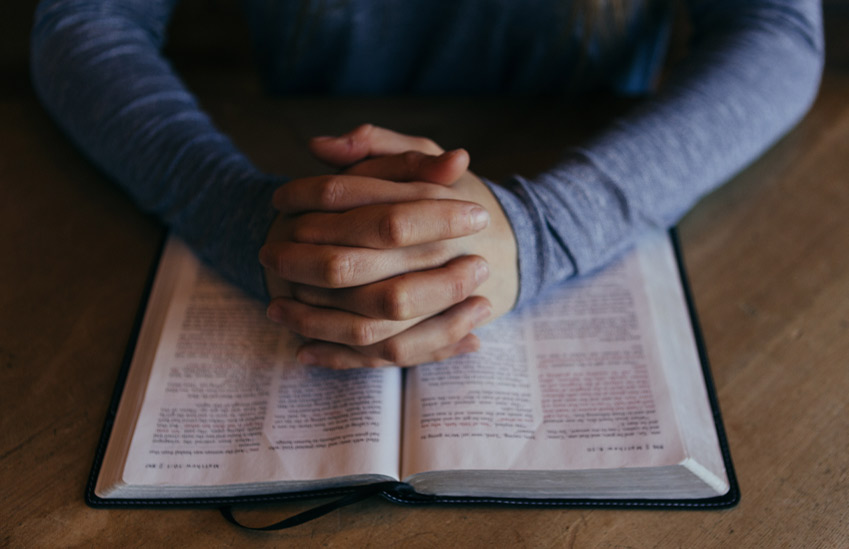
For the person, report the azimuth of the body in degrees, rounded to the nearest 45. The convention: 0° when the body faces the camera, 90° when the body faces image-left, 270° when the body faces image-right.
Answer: approximately 0°
